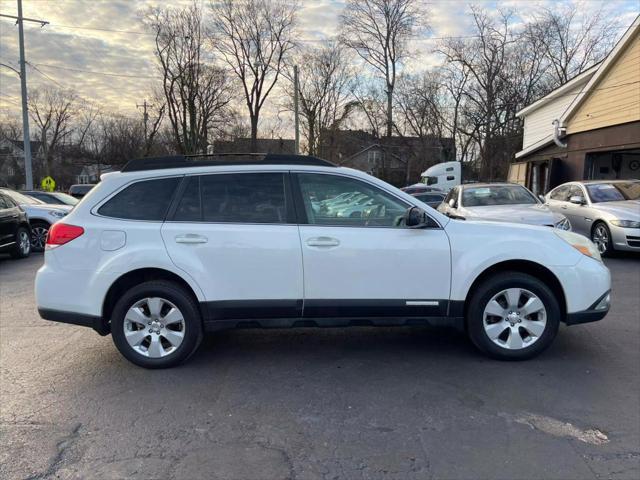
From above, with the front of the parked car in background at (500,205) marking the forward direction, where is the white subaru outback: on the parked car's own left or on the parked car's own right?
on the parked car's own right

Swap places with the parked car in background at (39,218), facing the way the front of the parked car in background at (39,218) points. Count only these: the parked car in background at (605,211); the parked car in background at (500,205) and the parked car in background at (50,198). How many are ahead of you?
2

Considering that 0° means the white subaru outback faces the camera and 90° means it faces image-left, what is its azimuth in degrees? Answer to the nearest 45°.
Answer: approximately 270°

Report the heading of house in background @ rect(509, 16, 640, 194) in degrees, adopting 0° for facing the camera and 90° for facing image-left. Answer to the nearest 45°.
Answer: approximately 45°

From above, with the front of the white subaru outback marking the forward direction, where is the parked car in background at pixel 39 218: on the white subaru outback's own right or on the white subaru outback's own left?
on the white subaru outback's own left

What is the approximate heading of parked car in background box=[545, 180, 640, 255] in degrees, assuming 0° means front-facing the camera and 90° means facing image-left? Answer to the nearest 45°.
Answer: approximately 315°

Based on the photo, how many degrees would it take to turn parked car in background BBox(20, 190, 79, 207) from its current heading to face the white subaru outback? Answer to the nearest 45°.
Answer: approximately 45° to its right

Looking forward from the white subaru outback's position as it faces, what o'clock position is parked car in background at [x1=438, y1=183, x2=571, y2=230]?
The parked car in background is roughly at 10 o'clock from the white subaru outback.

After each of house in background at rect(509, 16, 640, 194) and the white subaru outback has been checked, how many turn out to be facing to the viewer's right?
1

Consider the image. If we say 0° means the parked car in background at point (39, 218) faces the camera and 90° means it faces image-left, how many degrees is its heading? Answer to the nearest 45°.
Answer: approximately 315°
